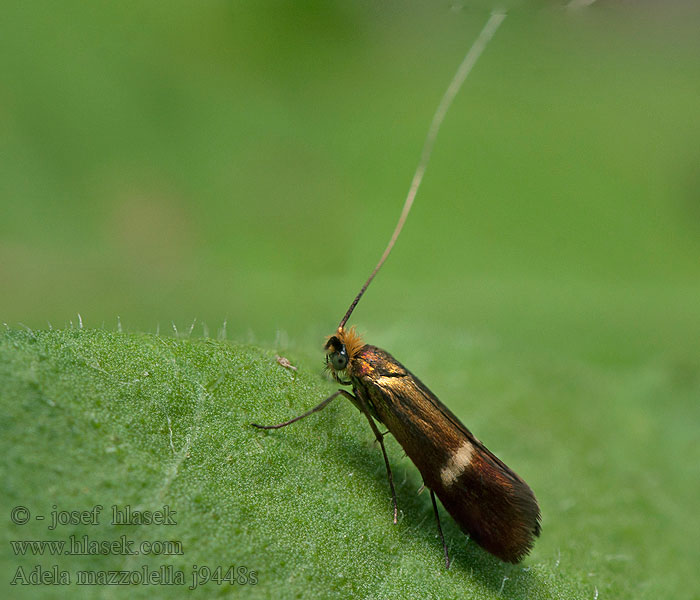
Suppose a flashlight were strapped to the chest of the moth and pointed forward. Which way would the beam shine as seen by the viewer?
to the viewer's left
